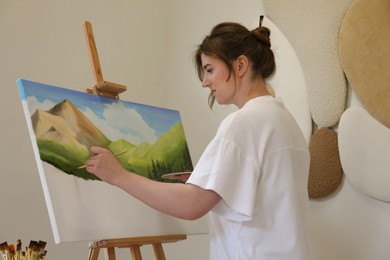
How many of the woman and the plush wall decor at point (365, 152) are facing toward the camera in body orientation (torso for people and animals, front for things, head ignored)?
1

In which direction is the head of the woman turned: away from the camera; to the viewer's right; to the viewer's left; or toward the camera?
to the viewer's left

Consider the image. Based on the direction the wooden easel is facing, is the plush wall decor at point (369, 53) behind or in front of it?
in front

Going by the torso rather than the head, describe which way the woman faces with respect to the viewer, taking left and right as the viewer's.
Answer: facing away from the viewer and to the left of the viewer

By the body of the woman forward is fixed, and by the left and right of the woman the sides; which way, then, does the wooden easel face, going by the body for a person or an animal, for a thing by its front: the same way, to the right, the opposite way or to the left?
the opposite way

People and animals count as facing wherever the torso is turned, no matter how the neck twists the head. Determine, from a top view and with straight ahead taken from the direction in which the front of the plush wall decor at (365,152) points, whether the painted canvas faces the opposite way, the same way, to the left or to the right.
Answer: to the left

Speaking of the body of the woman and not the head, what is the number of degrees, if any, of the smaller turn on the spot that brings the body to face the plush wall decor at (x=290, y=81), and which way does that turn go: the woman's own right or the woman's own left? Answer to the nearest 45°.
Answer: approximately 90° to the woman's own right

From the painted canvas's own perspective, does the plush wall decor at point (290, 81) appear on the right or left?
on its left

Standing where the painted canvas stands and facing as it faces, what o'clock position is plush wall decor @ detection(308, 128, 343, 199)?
The plush wall decor is roughly at 10 o'clock from the painted canvas.

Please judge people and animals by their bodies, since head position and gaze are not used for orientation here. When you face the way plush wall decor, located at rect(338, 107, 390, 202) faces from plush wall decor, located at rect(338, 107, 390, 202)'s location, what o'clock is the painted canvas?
The painted canvas is roughly at 2 o'clock from the plush wall decor.

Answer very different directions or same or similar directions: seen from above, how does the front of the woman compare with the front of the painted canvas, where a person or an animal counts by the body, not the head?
very different directions
